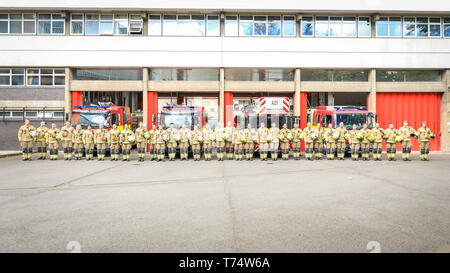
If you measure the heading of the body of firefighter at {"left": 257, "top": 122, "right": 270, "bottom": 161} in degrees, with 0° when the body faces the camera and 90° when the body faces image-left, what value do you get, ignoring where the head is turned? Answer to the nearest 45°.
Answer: approximately 0°

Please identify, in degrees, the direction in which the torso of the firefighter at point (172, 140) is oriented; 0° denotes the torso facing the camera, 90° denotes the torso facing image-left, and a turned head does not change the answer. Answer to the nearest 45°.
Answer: approximately 0°

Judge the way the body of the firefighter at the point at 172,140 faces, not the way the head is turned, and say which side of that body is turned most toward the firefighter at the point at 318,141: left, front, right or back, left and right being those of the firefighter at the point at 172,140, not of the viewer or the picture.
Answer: left

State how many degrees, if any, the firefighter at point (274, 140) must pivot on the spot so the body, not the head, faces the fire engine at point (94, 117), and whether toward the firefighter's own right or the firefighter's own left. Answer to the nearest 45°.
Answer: approximately 90° to the firefighter's own right
